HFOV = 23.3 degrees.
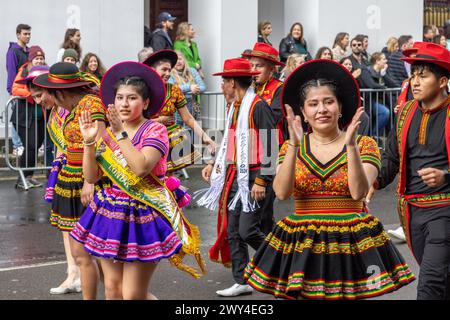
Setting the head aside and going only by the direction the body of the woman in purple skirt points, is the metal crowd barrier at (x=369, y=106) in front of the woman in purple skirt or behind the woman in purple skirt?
behind

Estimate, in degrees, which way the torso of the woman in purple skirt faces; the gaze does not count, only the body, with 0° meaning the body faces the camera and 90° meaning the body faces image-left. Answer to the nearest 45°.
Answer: approximately 45°
